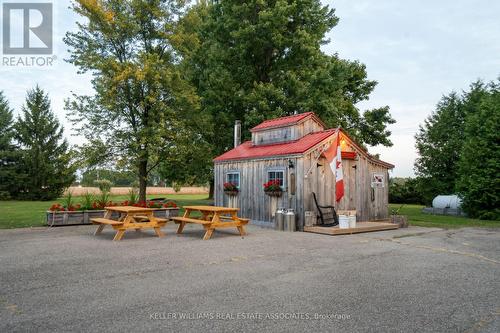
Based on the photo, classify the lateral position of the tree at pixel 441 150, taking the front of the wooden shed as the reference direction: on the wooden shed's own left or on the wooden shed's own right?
on the wooden shed's own left

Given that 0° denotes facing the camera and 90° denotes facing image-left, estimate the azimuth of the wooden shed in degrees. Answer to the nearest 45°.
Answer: approximately 315°

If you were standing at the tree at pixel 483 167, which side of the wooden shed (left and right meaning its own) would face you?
left

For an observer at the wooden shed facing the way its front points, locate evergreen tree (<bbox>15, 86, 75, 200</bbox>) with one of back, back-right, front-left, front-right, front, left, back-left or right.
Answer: back

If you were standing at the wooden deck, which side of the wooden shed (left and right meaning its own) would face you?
front

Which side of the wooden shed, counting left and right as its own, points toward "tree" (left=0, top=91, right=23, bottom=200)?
back

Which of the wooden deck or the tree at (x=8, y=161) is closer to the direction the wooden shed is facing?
the wooden deck

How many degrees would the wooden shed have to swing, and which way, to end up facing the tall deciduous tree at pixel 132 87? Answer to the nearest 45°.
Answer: approximately 180°

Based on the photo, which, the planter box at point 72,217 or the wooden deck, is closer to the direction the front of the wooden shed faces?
the wooden deck
